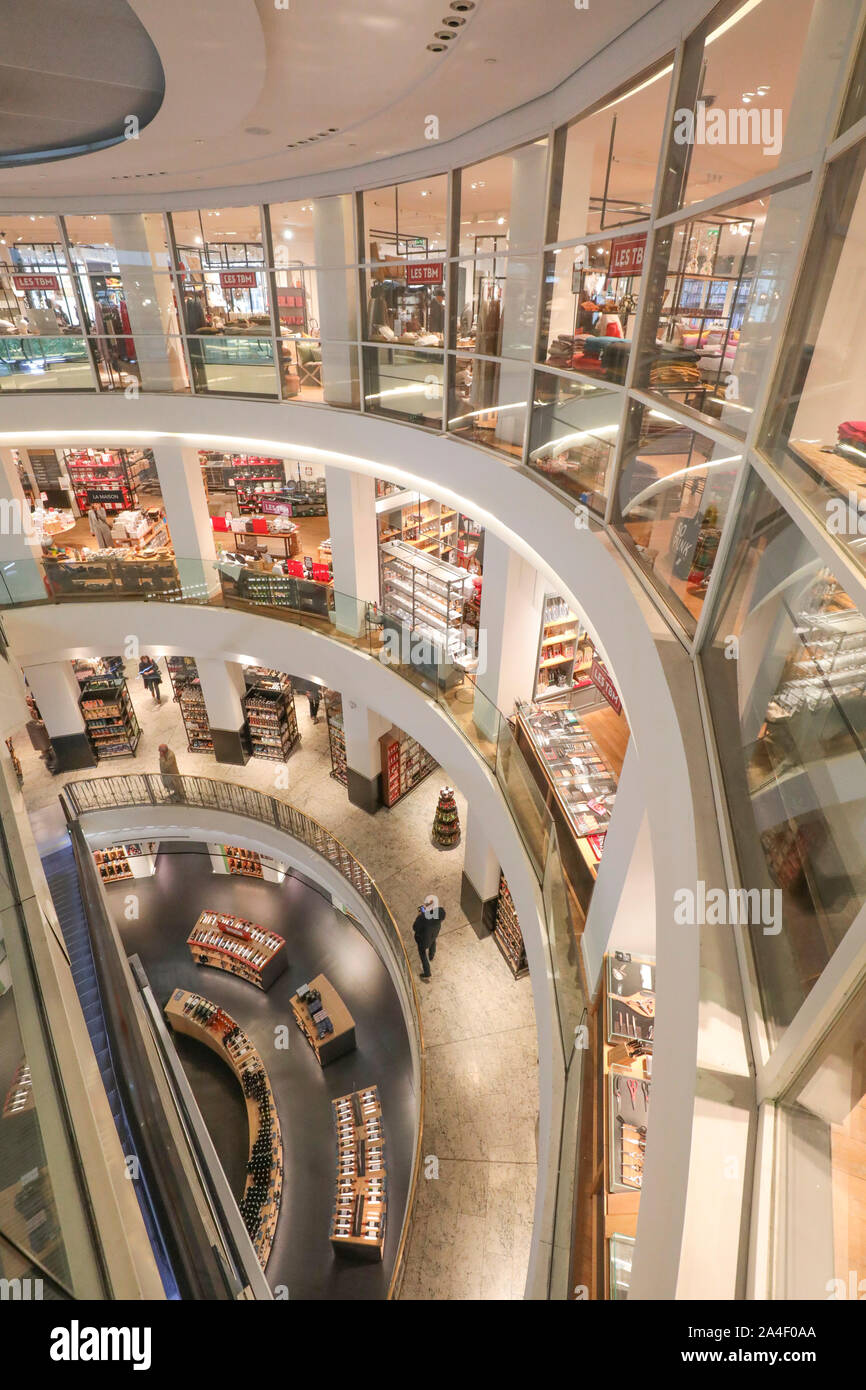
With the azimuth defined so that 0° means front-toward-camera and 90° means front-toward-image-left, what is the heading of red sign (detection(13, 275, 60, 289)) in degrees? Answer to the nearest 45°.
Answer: approximately 0°

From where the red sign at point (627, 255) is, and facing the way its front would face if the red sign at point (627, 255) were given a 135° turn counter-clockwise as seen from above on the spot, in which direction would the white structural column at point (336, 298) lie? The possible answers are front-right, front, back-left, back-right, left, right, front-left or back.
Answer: back-left

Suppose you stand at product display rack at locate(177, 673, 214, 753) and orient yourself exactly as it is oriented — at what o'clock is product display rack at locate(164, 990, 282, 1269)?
product display rack at locate(164, 990, 282, 1269) is roughly at 12 o'clock from product display rack at locate(177, 673, 214, 753).

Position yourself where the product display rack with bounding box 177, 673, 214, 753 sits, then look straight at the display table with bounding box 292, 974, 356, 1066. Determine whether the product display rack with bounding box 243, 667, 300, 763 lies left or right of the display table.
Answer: left

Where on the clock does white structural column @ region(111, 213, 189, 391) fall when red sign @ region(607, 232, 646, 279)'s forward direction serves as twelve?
The white structural column is roughly at 3 o'clock from the red sign.

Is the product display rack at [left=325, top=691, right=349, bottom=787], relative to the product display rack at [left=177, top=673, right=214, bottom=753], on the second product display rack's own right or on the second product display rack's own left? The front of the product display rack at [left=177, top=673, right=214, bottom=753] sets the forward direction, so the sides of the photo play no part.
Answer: on the second product display rack's own left

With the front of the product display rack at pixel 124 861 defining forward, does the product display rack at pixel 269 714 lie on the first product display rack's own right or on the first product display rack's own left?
on the first product display rack's own left
